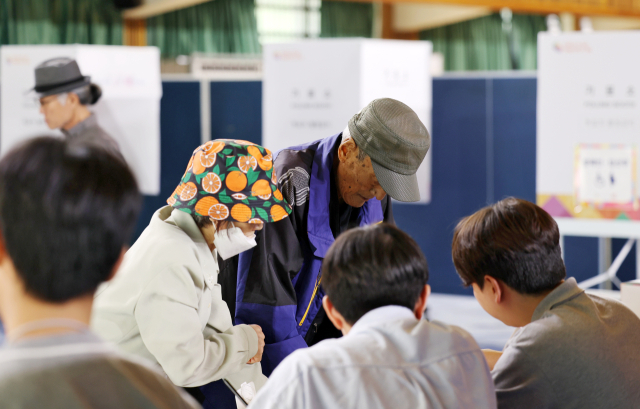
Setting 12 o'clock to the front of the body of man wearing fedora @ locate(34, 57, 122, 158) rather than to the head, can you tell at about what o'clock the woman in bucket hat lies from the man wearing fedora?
The woman in bucket hat is roughly at 9 o'clock from the man wearing fedora.

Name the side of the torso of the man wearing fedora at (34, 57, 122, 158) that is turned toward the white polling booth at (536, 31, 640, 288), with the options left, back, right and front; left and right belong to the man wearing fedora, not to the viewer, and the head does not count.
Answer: back

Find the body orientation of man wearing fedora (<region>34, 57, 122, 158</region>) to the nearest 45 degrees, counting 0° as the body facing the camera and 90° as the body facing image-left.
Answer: approximately 90°
